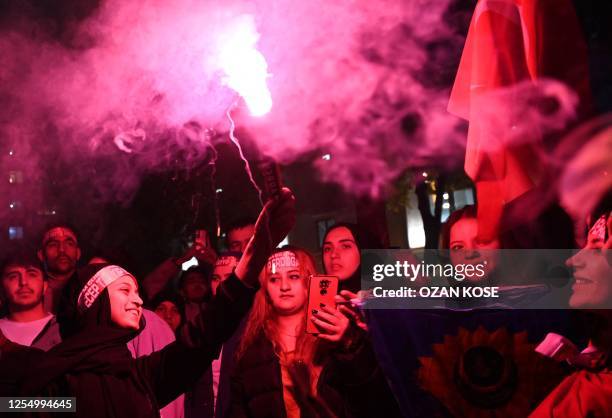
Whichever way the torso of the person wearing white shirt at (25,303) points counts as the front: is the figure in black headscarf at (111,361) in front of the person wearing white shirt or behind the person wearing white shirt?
in front

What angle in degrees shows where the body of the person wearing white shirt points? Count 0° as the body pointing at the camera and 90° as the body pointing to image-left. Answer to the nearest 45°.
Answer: approximately 0°

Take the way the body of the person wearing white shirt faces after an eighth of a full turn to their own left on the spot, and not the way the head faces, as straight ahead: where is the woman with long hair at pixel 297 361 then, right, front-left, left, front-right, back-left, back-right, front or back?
front

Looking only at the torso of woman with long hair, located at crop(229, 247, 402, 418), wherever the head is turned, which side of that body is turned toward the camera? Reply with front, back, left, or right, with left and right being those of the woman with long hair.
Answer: front

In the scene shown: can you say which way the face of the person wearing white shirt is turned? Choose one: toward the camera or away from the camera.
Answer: toward the camera

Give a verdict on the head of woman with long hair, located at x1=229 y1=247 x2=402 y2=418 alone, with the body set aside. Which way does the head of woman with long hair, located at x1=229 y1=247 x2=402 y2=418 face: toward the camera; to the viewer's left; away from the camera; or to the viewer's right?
toward the camera

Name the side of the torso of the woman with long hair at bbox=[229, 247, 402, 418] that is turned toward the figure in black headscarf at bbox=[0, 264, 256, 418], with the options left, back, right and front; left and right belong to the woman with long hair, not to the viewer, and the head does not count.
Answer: right
